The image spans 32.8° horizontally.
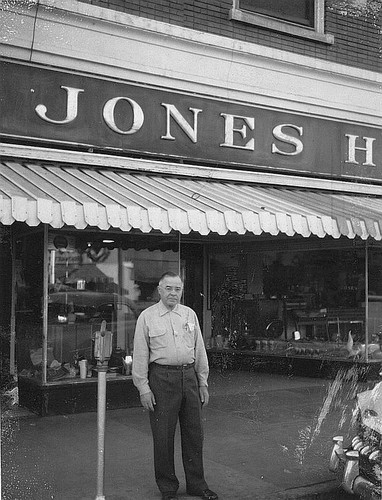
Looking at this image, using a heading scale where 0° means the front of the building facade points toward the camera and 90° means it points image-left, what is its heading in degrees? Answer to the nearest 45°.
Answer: approximately 315°

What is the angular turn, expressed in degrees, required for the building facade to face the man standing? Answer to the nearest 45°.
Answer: approximately 45° to its right

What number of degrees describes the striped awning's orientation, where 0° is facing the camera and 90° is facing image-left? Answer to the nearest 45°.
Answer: approximately 315°

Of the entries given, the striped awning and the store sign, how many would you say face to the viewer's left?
0

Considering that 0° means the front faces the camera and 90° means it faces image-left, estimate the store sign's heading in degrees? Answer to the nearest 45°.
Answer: approximately 315°
